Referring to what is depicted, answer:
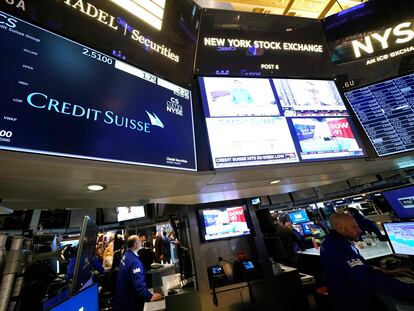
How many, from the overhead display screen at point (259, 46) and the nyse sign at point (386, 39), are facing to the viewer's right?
0

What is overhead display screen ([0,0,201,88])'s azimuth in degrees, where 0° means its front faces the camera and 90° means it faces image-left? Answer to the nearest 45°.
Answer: approximately 315°

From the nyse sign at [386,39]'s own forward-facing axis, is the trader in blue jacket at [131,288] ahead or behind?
ahead

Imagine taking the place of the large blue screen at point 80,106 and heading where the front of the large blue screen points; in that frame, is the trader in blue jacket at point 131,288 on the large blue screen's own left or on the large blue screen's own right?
on the large blue screen's own left

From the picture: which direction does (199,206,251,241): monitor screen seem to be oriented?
toward the camera

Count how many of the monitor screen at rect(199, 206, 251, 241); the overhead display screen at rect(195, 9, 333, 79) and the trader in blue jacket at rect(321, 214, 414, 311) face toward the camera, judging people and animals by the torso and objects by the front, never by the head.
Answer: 2

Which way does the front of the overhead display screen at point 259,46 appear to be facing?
toward the camera

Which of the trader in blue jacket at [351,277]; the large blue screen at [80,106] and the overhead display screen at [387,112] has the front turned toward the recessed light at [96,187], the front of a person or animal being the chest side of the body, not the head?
the overhead display screen

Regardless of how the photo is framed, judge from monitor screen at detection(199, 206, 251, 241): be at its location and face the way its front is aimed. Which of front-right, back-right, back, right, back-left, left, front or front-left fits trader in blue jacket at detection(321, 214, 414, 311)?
front-left

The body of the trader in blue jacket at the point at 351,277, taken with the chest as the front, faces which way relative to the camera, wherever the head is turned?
to the viewer's right
